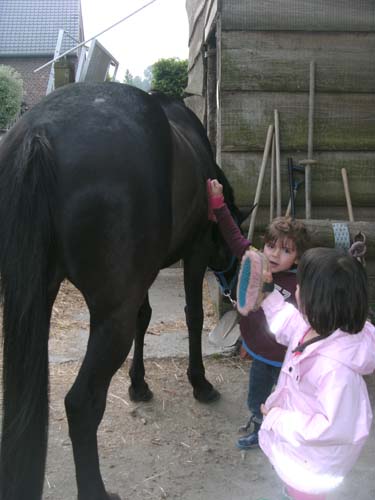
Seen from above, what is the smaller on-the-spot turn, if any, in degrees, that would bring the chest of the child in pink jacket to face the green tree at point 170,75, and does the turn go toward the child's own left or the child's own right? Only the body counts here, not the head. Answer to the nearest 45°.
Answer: approximately 90° to the child's own right

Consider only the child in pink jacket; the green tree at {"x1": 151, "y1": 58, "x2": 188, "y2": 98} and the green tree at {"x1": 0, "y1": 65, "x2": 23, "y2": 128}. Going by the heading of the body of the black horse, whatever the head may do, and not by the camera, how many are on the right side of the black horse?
1

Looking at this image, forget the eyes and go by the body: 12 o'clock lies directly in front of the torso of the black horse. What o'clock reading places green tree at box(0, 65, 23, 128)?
The green tree is roughly at 10 o'clock from the black horse.

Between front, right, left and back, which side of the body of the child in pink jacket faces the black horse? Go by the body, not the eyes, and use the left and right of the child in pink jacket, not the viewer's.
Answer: front

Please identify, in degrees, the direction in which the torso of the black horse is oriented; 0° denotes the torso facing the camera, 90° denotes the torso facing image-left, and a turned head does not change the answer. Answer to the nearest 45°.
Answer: approximately 225°

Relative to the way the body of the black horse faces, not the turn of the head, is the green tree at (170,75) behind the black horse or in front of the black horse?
in front

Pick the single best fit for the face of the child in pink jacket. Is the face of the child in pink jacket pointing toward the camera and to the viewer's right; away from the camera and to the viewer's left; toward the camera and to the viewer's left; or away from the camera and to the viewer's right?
away from the camera and to the viewer's left

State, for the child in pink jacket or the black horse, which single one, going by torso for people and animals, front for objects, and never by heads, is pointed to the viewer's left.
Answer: the child in pink jacket

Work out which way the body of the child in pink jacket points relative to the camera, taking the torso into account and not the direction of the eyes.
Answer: to the viewer's left

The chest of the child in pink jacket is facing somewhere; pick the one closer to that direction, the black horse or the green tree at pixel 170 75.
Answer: the black horse

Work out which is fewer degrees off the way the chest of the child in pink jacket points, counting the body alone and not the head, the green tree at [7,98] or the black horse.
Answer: the black horse

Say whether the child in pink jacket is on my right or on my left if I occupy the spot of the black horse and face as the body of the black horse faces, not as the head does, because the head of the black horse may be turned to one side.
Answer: on my right
